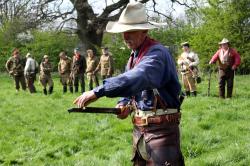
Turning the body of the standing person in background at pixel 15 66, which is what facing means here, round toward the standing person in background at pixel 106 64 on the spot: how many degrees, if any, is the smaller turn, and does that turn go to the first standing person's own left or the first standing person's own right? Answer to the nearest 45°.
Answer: approximately 45° to the first standing person's own left

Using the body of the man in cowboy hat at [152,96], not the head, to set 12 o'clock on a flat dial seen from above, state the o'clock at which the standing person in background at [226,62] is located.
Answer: The standing person in background is roughly at 5 o'clock from the man in cowboy hat.

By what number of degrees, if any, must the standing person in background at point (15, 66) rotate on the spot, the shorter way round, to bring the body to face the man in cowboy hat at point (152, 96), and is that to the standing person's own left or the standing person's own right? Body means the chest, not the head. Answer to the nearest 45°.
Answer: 0° — they already face them

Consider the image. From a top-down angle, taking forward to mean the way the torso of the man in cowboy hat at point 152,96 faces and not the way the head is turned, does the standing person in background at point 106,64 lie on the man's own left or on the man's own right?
on the man's own right

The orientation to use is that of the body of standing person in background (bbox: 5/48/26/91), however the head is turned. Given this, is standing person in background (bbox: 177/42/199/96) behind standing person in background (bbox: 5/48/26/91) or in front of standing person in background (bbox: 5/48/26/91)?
in front

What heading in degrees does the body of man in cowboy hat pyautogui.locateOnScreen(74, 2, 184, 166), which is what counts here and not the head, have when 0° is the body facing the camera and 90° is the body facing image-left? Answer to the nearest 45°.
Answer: approximately 45°

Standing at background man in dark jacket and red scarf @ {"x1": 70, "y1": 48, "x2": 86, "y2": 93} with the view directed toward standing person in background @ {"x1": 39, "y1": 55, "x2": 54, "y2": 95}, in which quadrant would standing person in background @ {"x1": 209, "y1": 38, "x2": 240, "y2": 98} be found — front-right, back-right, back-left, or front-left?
back-left

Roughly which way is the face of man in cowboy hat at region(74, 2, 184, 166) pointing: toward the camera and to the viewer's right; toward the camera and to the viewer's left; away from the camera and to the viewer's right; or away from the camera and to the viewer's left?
toward the camera and to the viewer's left

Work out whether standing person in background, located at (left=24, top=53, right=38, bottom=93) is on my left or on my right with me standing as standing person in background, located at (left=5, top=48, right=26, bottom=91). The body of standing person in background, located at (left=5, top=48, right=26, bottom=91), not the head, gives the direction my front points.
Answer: on my left

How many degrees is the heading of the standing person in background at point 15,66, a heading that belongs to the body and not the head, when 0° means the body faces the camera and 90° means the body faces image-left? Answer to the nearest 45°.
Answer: approximately 0°

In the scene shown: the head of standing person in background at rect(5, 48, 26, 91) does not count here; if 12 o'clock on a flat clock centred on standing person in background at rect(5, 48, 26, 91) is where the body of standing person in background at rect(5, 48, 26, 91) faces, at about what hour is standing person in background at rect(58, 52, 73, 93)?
standing person in background at rect(58, 52, 73, 93) is roughly at 10 o'clock from standing person in background at rect(5, 48, 26, 91).
